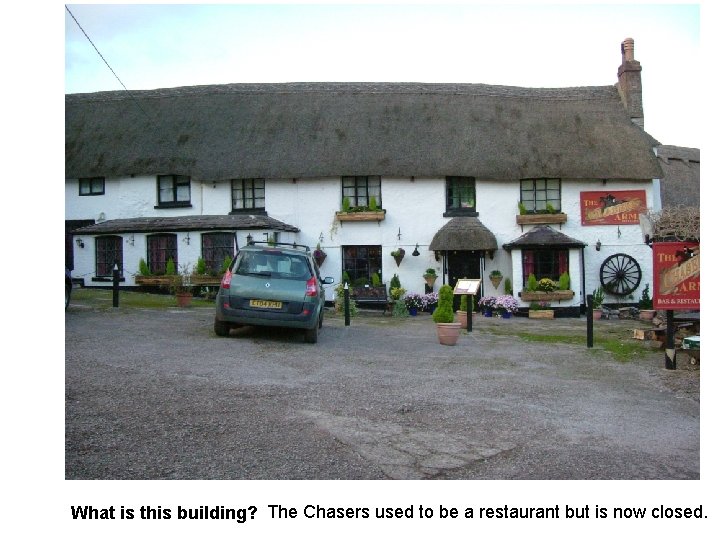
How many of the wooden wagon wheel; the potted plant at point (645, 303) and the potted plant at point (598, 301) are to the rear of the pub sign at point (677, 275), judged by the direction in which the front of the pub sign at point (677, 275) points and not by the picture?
3

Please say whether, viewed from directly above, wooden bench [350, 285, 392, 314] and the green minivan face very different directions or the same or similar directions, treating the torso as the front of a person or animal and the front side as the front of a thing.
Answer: very different directions

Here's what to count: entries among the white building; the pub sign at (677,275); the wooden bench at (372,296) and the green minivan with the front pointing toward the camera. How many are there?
3

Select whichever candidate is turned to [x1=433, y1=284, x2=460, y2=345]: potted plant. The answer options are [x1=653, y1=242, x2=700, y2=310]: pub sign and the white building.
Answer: the white building

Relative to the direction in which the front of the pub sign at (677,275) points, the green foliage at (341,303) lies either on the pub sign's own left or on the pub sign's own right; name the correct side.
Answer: on the pub sign's own right

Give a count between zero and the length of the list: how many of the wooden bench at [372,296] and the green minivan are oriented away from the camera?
1

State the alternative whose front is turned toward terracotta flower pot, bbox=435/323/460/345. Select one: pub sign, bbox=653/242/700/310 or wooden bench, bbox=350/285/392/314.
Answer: the wooden bench

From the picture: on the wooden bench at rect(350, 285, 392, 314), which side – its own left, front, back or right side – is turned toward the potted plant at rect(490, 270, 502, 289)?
left

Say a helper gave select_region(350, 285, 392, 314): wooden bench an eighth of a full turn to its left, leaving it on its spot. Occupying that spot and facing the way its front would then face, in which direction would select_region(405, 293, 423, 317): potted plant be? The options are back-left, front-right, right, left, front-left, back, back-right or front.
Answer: front-left

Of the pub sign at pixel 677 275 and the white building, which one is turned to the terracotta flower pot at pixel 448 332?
the white building

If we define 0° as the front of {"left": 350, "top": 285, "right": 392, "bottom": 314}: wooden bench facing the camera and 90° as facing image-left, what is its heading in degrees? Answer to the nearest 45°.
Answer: approximately 0°

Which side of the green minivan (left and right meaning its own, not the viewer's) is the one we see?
back

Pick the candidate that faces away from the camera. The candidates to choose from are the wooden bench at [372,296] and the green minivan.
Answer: the green minivan

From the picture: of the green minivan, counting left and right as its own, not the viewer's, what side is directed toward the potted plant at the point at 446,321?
right
